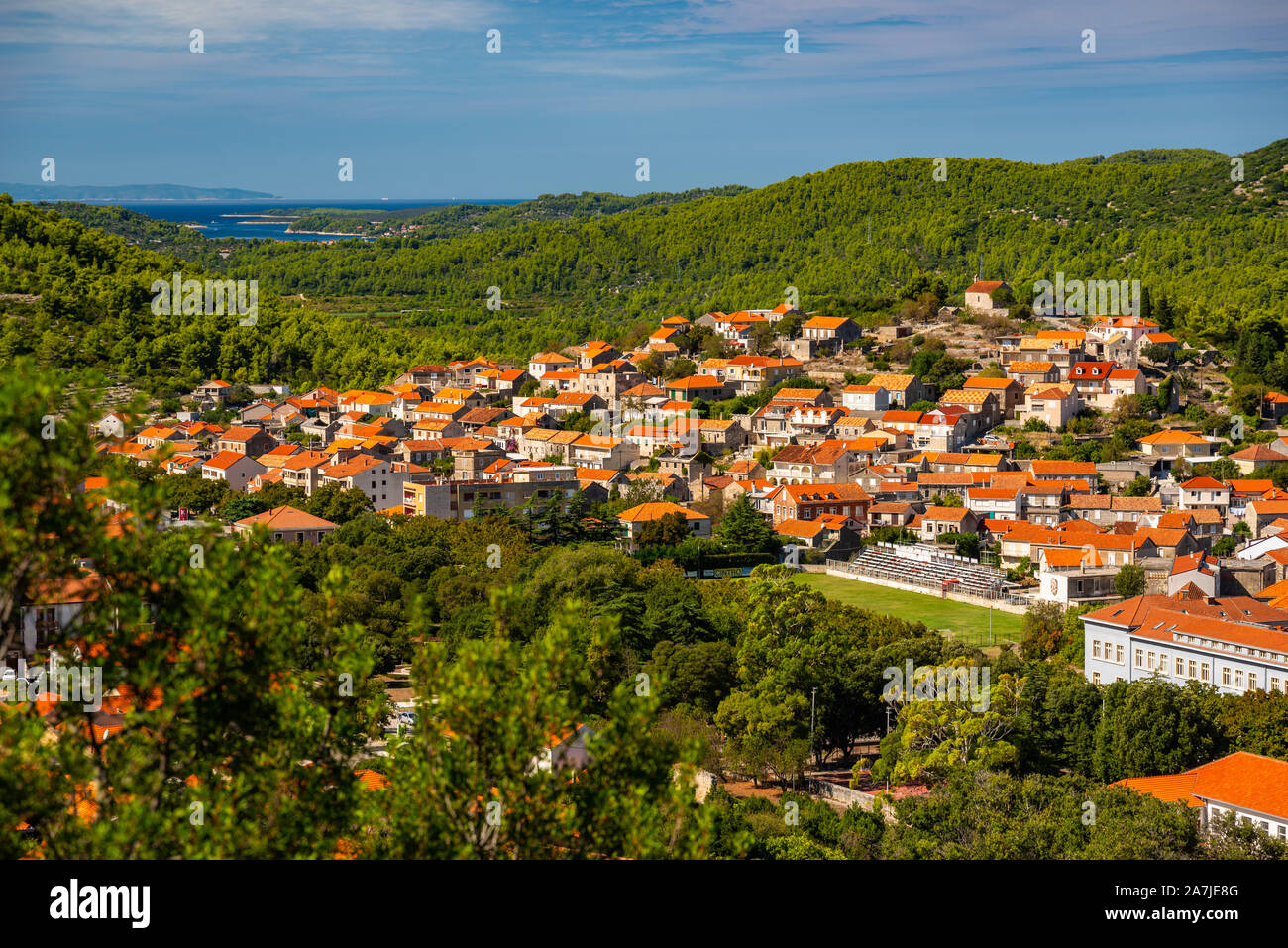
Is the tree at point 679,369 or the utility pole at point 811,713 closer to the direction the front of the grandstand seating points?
the utility pole

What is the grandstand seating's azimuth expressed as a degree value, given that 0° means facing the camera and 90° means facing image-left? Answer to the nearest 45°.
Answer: approximately 45°

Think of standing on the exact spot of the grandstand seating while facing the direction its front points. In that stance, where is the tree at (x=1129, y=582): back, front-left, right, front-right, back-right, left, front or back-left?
left

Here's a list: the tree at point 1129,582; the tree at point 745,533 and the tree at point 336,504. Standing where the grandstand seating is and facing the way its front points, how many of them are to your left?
1

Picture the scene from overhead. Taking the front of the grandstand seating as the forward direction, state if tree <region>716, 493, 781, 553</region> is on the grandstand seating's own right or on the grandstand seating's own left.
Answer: on the grandstand seating's own right

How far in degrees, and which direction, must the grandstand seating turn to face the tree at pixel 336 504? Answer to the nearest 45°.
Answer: approximately 45° to its right

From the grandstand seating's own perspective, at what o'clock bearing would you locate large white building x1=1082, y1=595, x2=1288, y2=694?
The large white building is roughly at 10 o'clock from the grandstand seating.

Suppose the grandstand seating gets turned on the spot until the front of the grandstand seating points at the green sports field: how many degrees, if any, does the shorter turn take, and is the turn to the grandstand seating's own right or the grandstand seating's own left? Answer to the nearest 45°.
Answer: approximately 45° to the grandstand seating's own left

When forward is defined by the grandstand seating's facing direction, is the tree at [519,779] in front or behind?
in front
